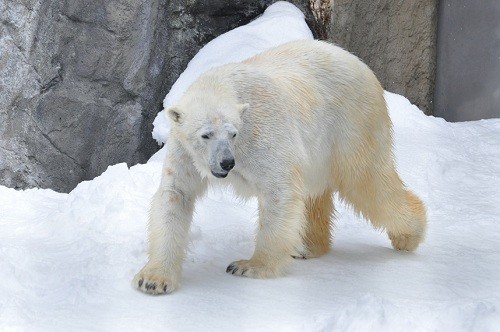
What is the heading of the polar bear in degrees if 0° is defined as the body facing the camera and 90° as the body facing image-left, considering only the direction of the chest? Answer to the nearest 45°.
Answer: approximately 45°
